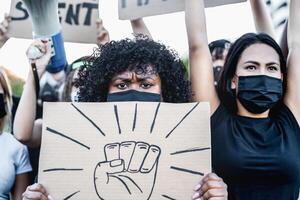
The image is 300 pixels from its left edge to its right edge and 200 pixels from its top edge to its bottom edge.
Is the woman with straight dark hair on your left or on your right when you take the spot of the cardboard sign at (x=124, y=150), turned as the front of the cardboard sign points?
on your left

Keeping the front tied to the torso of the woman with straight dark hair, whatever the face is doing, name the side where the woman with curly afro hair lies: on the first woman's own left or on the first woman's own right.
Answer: on the first woman's own right

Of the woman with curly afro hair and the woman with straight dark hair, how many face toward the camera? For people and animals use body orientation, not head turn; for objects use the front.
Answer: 2

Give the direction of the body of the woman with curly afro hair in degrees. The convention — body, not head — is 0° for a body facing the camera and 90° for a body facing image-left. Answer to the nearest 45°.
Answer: approximately 0°

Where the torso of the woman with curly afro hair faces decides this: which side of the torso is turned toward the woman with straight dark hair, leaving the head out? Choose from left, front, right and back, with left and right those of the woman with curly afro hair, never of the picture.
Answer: left
